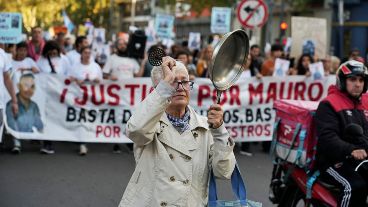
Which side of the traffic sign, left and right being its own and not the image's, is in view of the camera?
front

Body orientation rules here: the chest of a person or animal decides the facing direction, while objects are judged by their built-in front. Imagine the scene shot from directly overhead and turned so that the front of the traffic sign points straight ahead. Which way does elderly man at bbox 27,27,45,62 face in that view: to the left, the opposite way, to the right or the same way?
the same way

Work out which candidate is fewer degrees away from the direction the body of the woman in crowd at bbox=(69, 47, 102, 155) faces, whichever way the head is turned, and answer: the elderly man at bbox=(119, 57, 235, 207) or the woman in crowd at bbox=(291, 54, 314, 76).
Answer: the elderly man

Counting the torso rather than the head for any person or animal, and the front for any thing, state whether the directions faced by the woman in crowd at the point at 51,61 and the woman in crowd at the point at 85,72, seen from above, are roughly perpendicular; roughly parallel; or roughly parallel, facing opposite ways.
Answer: roughly parallel

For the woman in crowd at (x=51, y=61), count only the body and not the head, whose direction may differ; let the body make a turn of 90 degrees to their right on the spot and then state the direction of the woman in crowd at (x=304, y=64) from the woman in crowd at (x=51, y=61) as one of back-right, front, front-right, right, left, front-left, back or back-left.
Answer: back

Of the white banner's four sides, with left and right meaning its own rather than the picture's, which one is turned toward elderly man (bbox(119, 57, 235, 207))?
front

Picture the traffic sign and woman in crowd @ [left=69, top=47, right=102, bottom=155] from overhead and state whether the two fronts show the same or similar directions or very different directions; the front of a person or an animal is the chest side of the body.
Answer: same or similar directions

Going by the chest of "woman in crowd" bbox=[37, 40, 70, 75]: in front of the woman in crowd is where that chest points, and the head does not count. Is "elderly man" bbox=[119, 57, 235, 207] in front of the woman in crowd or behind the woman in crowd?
in front

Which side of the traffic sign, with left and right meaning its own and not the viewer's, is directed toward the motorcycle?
front

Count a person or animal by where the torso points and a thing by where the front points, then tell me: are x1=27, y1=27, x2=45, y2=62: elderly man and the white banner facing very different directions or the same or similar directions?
same or similar directions

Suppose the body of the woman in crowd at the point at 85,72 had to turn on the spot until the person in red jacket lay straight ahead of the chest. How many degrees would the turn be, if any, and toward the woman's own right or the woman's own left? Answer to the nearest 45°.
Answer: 0° — they already face them

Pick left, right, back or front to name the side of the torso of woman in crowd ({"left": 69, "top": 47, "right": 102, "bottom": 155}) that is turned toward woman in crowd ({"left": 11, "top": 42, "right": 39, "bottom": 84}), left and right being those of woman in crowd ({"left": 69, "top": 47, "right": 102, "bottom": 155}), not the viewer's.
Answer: right

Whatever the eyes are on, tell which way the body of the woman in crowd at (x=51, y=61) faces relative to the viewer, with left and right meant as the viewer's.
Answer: facing the viewer

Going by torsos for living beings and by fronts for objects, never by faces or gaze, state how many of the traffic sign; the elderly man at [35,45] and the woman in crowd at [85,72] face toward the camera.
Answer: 3
